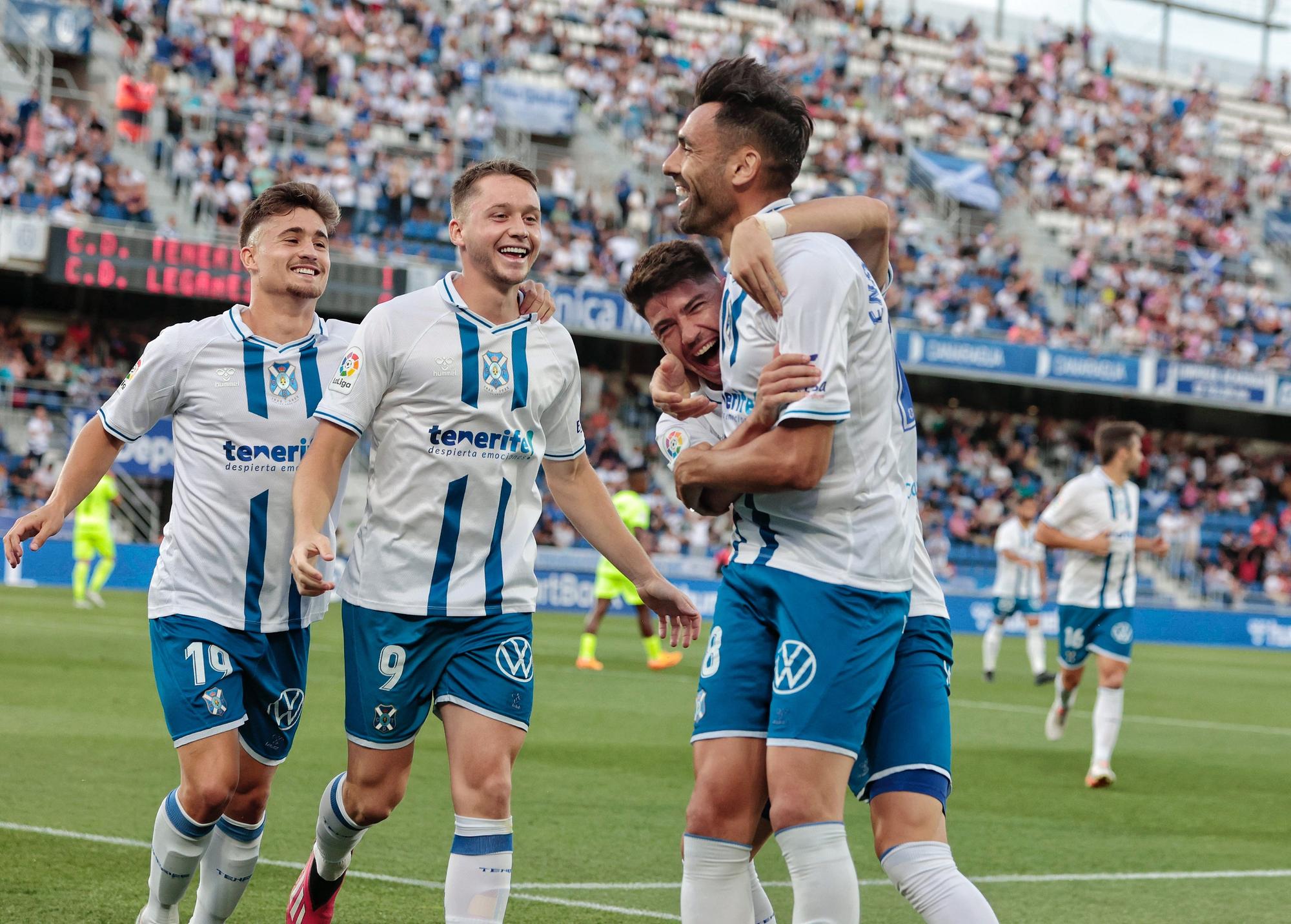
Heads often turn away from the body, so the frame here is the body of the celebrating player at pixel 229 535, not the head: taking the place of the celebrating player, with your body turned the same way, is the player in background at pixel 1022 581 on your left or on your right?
on your left

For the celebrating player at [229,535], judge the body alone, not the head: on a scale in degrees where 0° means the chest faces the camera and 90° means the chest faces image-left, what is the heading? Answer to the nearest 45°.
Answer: approximately 315°

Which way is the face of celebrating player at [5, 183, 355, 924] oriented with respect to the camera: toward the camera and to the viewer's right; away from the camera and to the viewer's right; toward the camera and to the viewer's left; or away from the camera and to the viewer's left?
toward the camera and to the viewer's right

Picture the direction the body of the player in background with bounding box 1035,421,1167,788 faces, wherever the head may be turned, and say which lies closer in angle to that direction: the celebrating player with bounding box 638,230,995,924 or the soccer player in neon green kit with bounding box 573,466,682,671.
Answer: the celebrating player

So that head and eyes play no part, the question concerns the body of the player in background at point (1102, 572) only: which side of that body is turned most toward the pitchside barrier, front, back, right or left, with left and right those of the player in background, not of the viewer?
back

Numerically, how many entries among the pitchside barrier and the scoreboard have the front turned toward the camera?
2

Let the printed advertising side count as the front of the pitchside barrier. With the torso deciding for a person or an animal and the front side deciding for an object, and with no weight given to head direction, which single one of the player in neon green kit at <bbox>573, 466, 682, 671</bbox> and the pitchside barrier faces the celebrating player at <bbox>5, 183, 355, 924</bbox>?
the pitchside barrier
